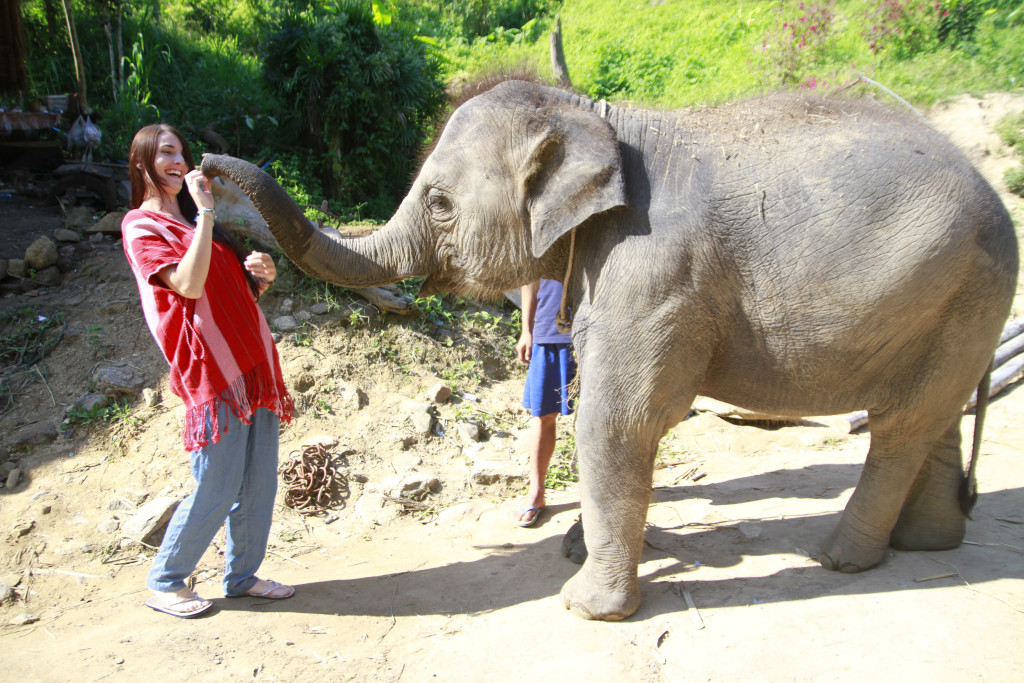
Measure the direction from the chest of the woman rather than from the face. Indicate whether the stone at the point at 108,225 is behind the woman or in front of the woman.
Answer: behind

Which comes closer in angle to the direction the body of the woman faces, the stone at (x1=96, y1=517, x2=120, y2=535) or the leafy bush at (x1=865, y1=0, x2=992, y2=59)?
the leafy bush

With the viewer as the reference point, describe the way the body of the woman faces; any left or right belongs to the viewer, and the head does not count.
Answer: facing the viewer and to the right of the viewer

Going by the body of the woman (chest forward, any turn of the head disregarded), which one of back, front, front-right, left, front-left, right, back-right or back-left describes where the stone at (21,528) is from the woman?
back

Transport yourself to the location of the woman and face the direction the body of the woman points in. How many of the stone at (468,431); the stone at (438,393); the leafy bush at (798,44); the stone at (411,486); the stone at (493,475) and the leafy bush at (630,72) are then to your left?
6

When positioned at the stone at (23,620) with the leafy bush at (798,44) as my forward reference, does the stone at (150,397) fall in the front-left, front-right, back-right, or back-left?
front-left

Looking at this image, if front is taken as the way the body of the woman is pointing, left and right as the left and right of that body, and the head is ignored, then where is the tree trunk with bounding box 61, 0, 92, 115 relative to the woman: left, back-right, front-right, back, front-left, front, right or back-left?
back-left

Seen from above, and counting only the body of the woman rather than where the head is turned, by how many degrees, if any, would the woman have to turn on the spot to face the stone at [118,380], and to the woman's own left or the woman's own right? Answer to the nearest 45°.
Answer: approximately 135° to the woman's own left

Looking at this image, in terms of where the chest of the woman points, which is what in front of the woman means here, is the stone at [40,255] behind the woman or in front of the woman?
behind

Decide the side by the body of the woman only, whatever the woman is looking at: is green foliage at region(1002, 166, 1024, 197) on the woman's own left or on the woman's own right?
on the woman's own left

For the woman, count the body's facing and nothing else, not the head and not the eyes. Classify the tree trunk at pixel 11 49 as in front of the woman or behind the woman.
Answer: behind

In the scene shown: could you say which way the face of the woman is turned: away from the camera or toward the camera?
toward the camera

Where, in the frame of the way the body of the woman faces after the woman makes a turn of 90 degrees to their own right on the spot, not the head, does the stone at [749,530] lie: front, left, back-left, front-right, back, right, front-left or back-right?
back-left
